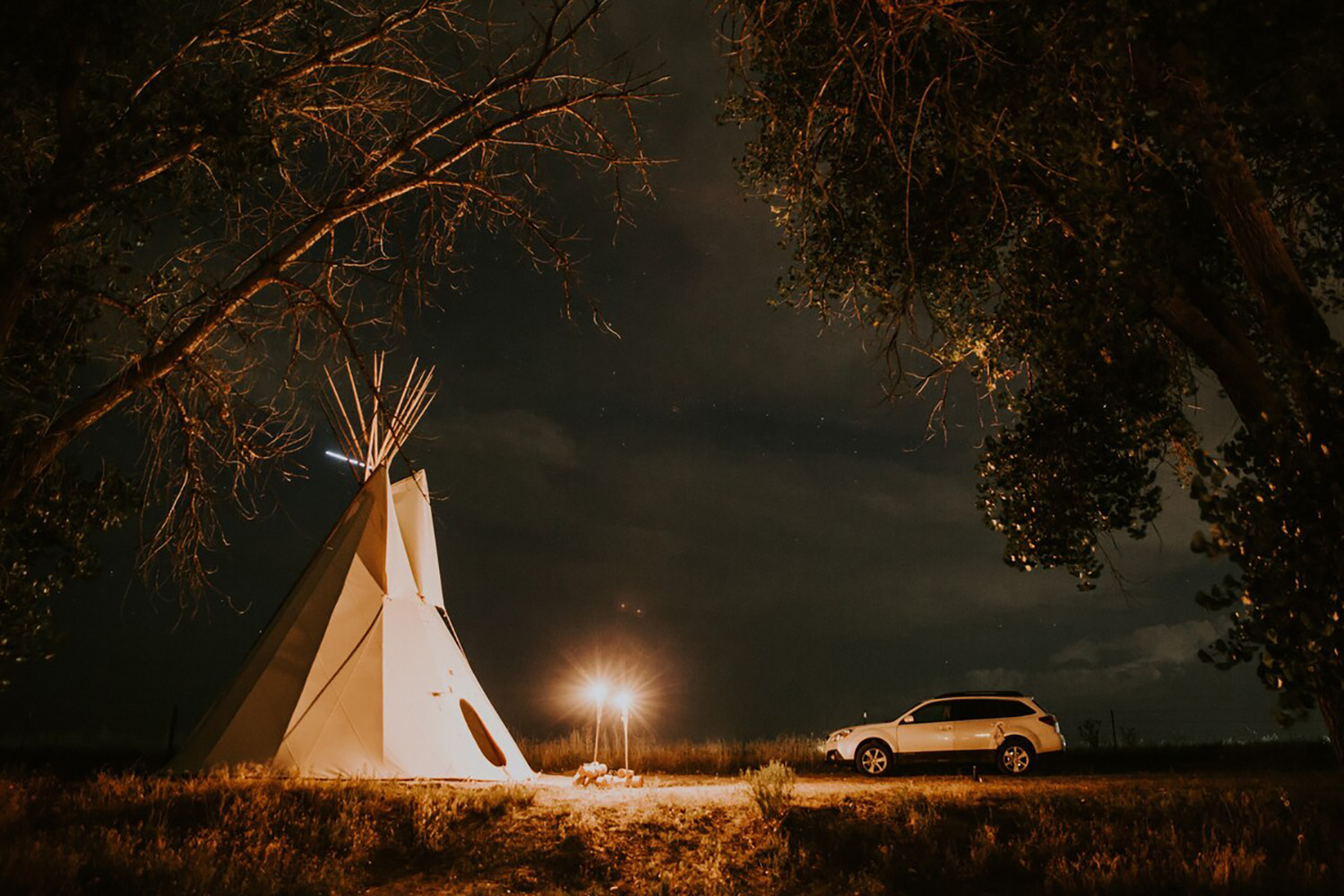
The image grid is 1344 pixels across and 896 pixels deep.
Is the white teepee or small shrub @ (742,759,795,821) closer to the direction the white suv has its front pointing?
the white teepee

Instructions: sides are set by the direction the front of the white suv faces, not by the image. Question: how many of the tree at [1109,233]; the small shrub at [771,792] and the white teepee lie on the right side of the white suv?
0

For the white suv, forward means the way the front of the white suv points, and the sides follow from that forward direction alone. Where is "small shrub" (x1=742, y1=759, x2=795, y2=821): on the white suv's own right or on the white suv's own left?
on the white suv's own left

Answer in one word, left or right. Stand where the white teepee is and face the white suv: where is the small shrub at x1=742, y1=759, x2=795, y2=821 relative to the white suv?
right

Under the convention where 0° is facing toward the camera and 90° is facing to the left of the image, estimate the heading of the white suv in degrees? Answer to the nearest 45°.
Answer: approximately 90°

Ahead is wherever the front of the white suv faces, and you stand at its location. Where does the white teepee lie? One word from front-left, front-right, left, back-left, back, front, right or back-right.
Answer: front-left

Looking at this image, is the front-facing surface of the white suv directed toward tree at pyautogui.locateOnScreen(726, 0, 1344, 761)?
no
